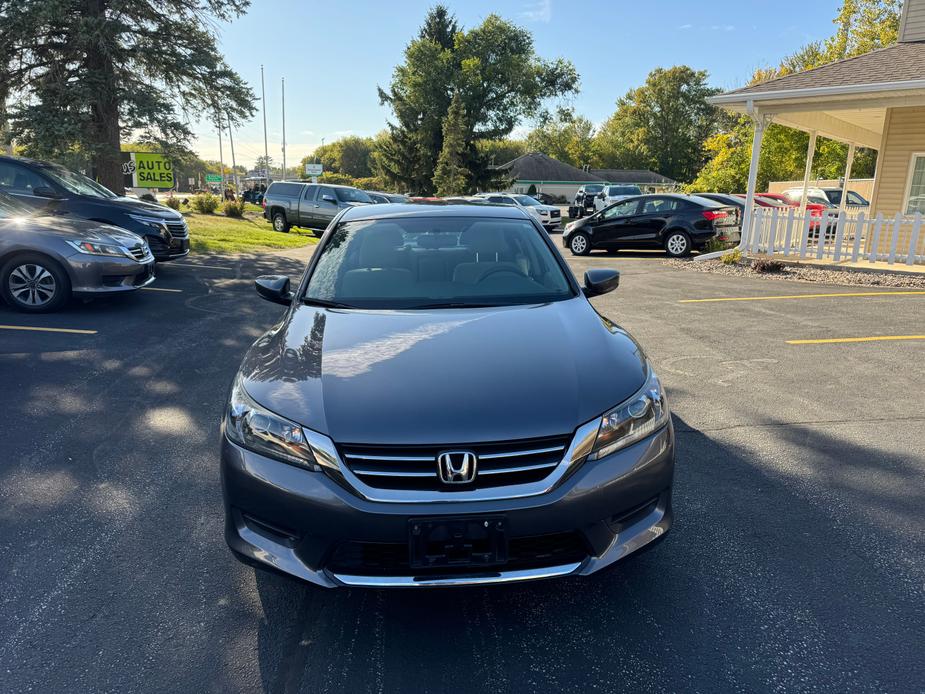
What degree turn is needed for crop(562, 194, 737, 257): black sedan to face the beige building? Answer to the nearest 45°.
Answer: approximately 180°

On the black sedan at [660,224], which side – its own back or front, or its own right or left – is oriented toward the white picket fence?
back

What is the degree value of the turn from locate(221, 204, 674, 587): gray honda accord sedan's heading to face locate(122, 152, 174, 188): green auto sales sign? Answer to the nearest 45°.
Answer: approximately 135° to its right

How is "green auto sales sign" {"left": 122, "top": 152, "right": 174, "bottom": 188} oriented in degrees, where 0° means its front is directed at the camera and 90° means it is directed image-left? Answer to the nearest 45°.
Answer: approximately 0°

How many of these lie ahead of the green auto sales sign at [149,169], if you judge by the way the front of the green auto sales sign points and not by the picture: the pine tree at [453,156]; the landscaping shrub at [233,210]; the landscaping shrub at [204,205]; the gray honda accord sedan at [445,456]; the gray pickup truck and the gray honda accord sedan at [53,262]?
2

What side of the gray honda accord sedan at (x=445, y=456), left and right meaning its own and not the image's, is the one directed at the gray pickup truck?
back

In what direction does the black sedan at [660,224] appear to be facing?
to the viewer's left

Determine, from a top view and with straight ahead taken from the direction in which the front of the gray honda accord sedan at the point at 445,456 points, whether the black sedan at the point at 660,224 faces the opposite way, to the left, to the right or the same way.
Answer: to the right

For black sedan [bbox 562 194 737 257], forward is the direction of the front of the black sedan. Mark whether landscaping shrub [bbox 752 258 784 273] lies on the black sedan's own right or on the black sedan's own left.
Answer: on the black sedan's own left

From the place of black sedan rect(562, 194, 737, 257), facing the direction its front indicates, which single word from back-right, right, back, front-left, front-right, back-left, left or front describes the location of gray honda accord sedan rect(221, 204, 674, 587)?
left

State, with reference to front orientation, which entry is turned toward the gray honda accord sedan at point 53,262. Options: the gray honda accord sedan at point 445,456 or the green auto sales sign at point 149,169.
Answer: the green auto sales sign
